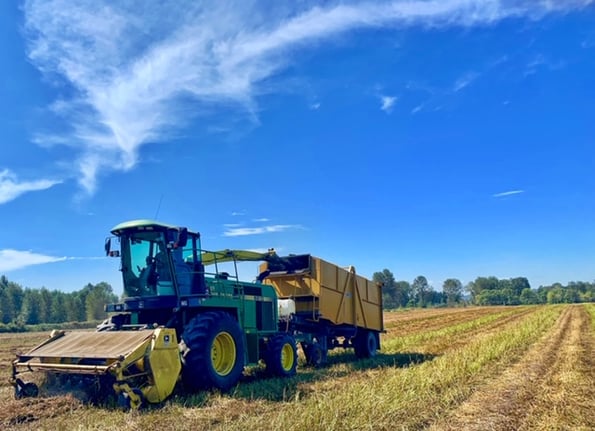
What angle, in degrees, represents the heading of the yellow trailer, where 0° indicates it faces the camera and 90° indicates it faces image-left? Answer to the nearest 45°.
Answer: approximately 45°

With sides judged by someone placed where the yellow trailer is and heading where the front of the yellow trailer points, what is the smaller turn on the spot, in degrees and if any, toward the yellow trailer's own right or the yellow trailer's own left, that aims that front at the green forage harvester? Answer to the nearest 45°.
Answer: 0° — it already faces it

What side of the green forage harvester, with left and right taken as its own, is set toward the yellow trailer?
back

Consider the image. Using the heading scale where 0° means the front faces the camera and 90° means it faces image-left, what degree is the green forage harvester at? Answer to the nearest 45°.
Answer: approximately 45°
